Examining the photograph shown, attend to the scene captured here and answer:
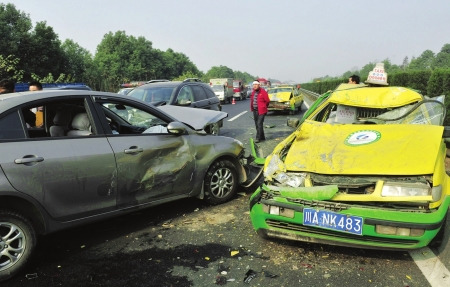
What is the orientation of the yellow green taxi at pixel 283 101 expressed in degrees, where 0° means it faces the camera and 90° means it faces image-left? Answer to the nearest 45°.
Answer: approximately 45°

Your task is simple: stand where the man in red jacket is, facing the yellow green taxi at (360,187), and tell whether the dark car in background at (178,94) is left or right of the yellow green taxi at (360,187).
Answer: right

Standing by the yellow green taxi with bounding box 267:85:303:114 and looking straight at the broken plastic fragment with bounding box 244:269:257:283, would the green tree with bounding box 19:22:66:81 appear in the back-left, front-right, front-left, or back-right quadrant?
back-right

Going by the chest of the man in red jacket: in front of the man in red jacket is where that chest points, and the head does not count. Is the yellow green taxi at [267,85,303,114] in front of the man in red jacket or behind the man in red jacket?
behind

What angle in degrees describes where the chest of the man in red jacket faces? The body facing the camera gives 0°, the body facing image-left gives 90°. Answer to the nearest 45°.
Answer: approximately 45°

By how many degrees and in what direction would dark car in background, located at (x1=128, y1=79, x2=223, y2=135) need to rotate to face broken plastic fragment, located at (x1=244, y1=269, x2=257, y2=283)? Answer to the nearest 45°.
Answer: approximately 45° to its left

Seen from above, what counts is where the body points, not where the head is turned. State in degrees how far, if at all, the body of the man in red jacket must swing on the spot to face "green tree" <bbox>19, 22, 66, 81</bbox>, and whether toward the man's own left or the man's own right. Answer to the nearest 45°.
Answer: approximately 90° to the man's own right
